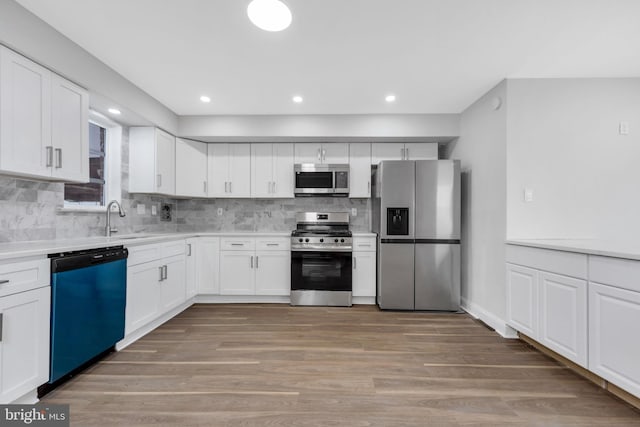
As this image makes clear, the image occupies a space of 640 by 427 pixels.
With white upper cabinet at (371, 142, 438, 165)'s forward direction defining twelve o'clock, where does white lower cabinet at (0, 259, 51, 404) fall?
The white lower cabinet is roughly at 1 o'clock from the white upper cabinet.

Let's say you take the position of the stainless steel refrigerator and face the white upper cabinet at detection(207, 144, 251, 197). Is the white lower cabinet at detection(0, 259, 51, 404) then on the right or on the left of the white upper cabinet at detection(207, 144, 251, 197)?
left

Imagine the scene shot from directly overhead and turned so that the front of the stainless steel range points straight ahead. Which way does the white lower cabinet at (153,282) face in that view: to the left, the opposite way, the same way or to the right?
to the left

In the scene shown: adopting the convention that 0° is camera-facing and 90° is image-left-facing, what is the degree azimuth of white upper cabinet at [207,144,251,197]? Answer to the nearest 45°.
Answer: approximately 0°

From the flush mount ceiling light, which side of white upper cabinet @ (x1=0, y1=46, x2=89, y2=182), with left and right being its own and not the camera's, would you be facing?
front

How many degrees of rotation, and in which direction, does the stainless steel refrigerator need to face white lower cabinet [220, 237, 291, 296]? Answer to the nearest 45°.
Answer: approximately 90° to its right

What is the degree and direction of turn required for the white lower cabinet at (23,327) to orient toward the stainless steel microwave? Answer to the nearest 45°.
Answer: approximately 45° to its left

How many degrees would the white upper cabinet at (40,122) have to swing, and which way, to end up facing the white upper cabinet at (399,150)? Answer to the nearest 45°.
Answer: approximately 45° to its left

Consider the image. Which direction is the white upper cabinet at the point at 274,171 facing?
toward the camera

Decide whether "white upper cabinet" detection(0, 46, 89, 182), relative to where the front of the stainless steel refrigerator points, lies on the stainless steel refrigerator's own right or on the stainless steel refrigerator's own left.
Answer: on the stainless steel refrigerator's own right

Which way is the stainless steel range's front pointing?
toward the camera

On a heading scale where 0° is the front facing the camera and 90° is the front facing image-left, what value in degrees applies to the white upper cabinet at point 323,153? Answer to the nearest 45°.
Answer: approximately 0°

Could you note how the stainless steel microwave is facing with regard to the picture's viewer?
facing the viewer

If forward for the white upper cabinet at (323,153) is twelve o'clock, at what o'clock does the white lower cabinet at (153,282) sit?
The white lower cabinet is roughly at 2 o'clock from the white upper cabinet.

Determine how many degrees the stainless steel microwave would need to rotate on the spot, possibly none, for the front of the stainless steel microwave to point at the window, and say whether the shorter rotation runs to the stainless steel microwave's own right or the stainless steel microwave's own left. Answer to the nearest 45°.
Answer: approximately 90° to the stainless steel microwave's own right
